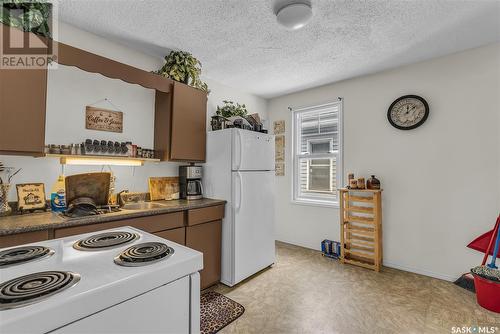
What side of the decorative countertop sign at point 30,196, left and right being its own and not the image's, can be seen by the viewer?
front

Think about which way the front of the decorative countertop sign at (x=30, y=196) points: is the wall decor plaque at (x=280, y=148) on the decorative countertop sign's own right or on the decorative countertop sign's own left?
on the decorative countertop sign's own left

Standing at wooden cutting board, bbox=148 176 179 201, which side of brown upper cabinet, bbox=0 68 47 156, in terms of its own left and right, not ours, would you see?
left

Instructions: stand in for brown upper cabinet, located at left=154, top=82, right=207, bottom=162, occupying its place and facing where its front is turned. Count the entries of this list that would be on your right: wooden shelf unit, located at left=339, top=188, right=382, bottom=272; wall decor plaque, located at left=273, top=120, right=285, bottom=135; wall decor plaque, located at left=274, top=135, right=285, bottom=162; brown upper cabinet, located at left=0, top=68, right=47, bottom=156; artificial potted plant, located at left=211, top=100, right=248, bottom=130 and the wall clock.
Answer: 1

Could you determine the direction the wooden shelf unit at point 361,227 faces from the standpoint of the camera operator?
facing the viewer and to the left of the viewer

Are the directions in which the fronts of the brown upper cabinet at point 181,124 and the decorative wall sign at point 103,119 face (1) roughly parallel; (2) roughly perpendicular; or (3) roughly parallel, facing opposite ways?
roughly parallel

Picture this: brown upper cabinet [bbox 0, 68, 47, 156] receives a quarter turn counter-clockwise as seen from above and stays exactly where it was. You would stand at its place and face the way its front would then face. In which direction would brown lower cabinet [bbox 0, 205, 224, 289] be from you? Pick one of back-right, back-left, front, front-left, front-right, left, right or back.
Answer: front

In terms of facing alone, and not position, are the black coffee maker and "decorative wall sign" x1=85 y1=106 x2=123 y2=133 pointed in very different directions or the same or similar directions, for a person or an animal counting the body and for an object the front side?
same or similar directions

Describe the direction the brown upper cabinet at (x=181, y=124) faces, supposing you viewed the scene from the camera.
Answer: facing the viewer and to the right of the viewer
